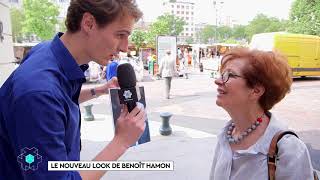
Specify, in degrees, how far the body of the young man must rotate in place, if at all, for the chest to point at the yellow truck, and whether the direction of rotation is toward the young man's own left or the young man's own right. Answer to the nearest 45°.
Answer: approximately 45° to the young man's own left

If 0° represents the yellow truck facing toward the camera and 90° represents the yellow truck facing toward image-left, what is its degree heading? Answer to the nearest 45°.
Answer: approximately 90°

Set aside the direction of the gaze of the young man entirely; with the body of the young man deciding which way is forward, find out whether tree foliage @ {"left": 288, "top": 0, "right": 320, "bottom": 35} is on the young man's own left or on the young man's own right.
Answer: on the young man's own left

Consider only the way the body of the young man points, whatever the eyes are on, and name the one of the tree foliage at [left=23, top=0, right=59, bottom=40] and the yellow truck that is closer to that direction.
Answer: the yellow truck

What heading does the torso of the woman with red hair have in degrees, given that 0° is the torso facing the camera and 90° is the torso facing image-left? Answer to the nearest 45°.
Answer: approximately 45°

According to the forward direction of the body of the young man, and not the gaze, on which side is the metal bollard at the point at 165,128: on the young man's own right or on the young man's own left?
on the young man's own left

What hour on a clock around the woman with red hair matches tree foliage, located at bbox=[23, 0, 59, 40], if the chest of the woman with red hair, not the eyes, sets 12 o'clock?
The tree foliage is roughly at 3 o'clock from the woman with red hair.

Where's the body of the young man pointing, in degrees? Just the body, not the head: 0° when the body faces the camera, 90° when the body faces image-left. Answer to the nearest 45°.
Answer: approximately 270°

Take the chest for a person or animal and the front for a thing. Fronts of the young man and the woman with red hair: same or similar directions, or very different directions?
very different directions

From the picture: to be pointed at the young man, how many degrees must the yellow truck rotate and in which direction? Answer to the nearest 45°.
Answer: approximately 90° to its left
